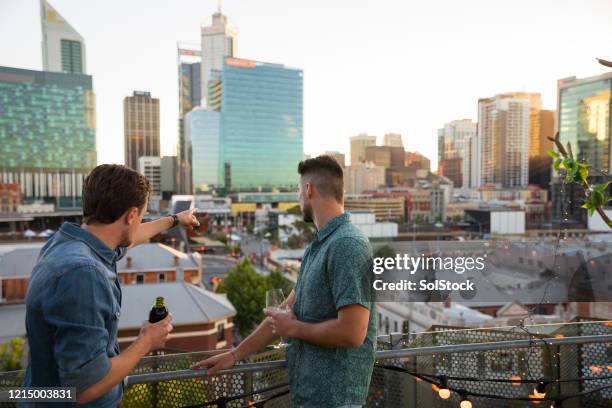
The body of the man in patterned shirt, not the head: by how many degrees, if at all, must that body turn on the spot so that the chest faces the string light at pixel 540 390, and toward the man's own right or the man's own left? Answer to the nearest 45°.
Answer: approximately 135° to the man's own right

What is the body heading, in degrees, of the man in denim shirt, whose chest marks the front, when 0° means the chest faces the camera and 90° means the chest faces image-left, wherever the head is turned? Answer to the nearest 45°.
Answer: approximately 225°

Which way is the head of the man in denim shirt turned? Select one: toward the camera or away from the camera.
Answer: away from the camera

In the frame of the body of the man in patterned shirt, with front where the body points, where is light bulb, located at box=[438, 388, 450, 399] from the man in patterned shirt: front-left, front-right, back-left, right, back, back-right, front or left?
back-right

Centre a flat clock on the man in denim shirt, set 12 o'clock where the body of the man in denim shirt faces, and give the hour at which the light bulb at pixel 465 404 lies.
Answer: The light bulb is roughly at 1 o'clock from the man in denim shirt.

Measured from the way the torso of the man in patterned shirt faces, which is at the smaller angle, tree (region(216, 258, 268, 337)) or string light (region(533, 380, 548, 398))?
the tree

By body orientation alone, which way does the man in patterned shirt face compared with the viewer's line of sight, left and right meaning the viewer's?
facing to the left of the viewer

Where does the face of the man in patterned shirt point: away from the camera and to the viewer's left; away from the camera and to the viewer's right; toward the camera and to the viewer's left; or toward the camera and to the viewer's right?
away from the camera and to the viewer's left
